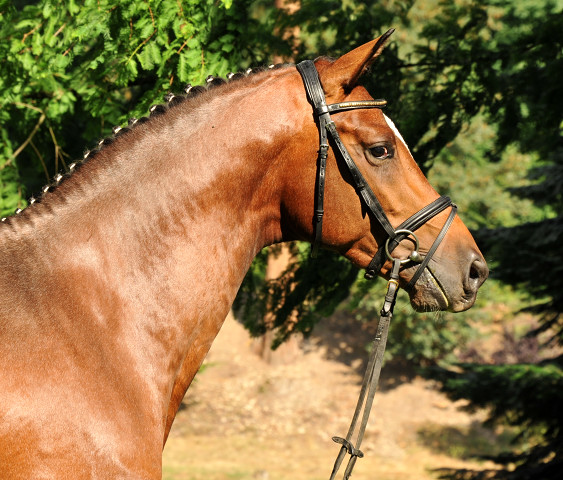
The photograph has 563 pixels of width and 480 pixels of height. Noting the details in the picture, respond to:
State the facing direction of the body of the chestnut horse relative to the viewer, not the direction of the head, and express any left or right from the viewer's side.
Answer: facing to the right of the viewer

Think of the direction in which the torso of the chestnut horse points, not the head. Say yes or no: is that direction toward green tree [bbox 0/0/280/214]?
no
